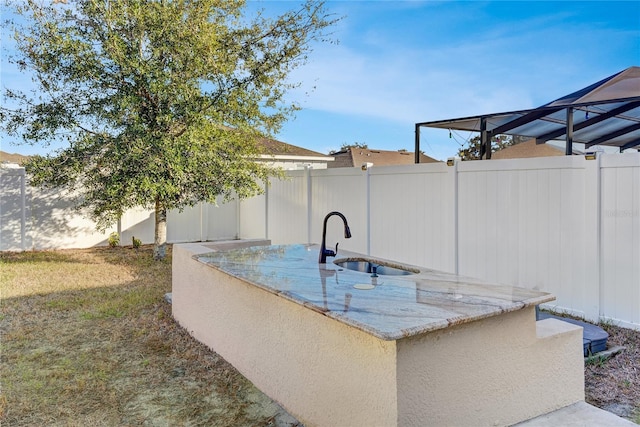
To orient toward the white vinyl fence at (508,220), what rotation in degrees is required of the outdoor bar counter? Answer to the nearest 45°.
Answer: approximately 180°

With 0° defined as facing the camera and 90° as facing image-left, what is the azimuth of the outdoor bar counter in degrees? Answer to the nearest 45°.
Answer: approximately 45°

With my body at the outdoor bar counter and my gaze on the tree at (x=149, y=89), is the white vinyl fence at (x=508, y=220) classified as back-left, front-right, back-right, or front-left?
front-right
